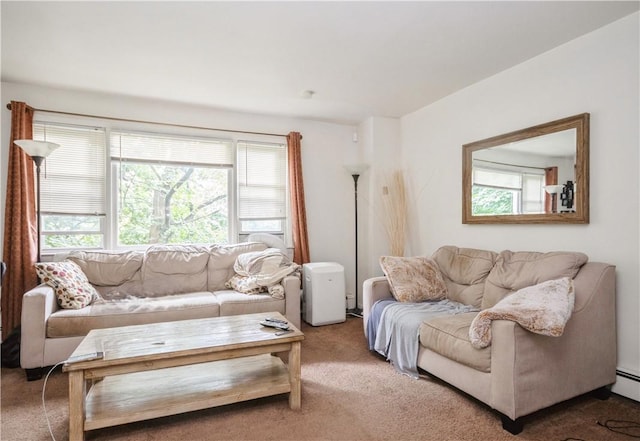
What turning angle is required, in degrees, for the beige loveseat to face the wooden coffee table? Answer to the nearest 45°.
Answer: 0° — it already faces it

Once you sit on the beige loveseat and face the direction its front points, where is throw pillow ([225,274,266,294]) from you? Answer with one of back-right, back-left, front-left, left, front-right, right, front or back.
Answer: front-right

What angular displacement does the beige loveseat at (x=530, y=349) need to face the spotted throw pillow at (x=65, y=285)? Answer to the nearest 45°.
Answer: approximately 45° to its right

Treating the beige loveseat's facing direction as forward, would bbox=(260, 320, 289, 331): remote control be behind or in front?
in front

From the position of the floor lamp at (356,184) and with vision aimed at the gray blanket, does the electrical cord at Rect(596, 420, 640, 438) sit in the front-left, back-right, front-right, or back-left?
front-left

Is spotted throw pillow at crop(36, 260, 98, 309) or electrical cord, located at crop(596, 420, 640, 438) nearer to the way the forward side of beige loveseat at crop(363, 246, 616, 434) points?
the spotted throw pillow

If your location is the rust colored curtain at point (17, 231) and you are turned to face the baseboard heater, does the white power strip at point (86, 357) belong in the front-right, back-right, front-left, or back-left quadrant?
front-right

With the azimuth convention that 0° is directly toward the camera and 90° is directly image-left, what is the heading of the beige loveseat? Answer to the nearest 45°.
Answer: approximately 45°

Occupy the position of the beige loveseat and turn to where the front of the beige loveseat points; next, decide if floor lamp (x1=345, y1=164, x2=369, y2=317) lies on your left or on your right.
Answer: on your right
